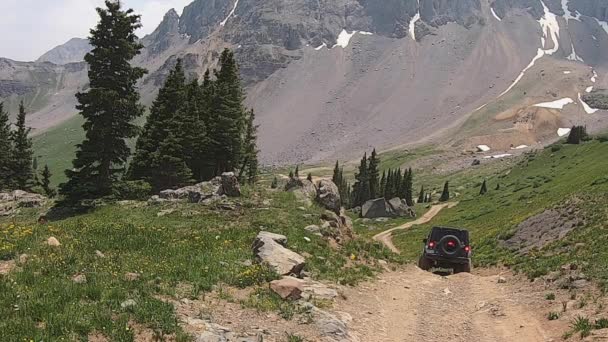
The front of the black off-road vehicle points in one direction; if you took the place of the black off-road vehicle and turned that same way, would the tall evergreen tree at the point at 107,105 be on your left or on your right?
on your left

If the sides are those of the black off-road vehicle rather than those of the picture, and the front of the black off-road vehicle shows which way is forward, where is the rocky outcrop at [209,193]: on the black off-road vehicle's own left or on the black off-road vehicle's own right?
on the black off-road vehicle's own left

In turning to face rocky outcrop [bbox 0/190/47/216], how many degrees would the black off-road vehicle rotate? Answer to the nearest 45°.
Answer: approximately 90° to its left

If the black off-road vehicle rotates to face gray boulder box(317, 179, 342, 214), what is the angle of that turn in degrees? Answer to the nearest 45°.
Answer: approximately 45° to its left

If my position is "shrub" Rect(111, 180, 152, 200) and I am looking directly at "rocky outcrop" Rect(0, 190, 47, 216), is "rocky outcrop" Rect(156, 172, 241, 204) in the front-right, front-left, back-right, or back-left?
back-left

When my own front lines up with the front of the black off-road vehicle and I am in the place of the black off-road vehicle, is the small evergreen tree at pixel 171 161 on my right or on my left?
on my left

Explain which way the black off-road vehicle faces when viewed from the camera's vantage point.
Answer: facing away from the viewer

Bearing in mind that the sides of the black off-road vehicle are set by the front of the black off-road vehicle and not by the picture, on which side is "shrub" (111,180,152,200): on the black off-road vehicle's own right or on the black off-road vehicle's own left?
on the black off-road vehicle's own left
